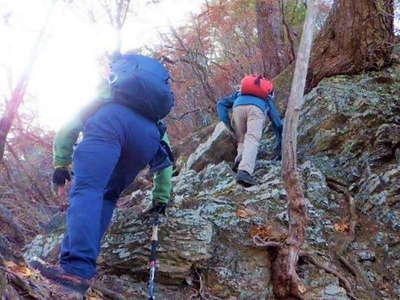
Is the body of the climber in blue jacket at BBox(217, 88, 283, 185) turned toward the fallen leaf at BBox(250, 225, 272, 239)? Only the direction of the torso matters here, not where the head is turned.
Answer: no

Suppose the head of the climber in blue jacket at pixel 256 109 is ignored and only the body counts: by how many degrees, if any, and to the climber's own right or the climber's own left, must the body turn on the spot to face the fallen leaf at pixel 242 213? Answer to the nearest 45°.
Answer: approximately 180°

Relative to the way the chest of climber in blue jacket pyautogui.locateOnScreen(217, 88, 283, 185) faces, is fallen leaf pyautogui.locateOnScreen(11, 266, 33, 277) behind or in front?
behind

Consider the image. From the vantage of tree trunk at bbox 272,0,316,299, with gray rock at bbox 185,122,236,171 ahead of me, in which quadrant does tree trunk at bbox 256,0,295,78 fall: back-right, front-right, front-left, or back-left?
front-right

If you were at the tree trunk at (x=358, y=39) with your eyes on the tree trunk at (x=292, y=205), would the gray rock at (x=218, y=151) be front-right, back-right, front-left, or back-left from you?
front-right

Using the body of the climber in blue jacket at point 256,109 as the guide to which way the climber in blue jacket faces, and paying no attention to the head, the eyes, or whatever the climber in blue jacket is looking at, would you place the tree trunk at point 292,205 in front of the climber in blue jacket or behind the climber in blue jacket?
behind

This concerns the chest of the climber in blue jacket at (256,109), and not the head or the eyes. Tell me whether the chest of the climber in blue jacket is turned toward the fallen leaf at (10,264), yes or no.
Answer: no

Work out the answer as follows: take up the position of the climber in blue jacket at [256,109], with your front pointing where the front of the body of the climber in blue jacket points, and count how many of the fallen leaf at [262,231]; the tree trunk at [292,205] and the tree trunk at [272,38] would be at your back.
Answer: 2

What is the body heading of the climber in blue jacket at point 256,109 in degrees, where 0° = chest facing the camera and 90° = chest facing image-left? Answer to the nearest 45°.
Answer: approximately 180°

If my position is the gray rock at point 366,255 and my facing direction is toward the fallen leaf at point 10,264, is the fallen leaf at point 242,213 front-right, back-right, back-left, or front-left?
front-right

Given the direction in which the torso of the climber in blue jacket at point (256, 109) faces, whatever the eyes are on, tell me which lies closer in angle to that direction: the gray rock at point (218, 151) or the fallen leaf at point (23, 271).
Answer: the gray rock

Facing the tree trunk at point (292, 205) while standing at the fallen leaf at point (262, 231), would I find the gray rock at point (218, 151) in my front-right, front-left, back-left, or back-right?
back-left

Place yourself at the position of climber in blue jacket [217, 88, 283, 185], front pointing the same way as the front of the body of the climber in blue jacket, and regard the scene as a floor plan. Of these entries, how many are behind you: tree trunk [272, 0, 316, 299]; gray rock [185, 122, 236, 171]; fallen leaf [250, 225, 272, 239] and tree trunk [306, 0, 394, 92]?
2
